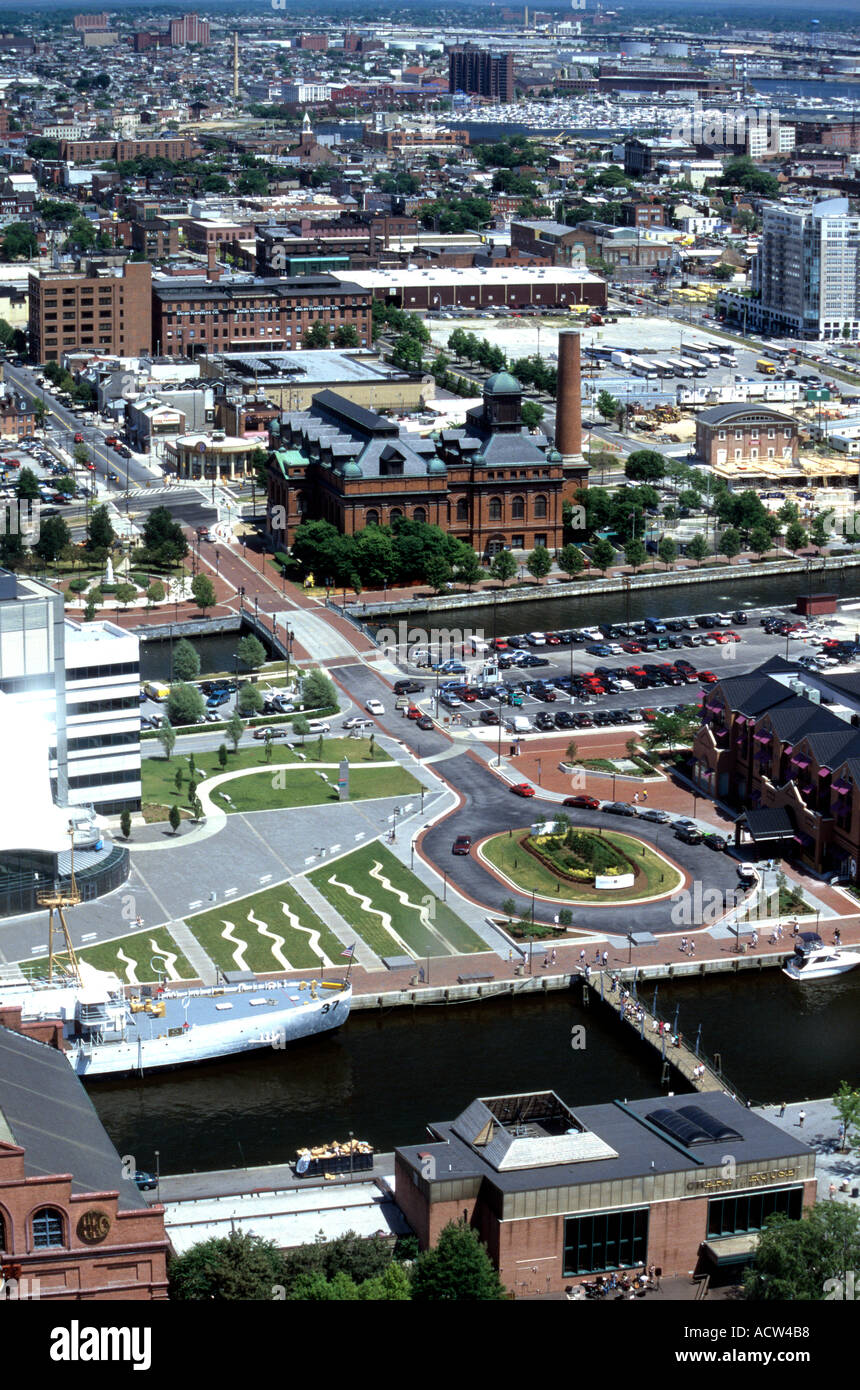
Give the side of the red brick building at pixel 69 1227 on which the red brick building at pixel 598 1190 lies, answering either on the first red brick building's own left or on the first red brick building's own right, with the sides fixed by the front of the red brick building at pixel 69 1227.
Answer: on the first red brick building's own left

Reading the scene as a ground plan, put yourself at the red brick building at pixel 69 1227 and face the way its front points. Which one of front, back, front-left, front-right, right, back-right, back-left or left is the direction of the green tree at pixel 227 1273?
back-left

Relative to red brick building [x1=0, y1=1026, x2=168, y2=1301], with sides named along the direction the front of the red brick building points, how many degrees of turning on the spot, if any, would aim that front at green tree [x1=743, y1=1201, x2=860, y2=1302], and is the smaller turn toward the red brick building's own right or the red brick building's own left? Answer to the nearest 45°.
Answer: approximately 90° to the red brick building's own left

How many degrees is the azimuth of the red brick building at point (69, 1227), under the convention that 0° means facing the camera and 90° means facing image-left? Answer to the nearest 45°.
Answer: approximately 0°

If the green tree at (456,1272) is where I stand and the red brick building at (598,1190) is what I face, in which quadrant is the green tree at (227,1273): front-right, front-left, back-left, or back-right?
back-left
